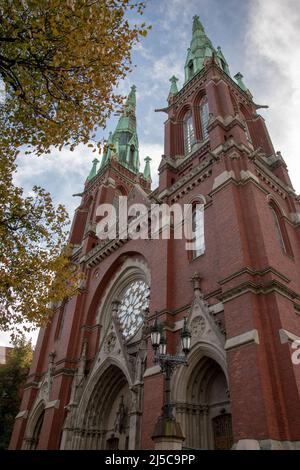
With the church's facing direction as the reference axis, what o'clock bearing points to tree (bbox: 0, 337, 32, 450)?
The tree is roughly at 3 o'clock from the church.

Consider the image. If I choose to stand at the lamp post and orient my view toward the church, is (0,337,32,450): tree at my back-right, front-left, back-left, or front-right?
front-left

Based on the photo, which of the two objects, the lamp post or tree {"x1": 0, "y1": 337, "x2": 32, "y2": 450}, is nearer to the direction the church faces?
the lamp post

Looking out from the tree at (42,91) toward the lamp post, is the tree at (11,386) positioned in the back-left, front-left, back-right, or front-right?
front-left

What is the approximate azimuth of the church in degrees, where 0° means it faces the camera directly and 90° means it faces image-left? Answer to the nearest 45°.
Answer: approximately 45°

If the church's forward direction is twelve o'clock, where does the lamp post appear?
The lamp post is roughly at 11 o'clock from the church.
